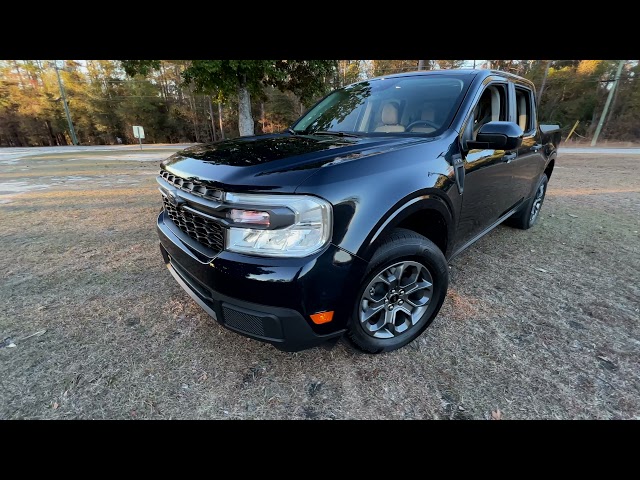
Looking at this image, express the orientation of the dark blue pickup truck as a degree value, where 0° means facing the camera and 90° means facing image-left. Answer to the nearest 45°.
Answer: approximately 45°

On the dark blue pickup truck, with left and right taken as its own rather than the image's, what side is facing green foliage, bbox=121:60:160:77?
right
